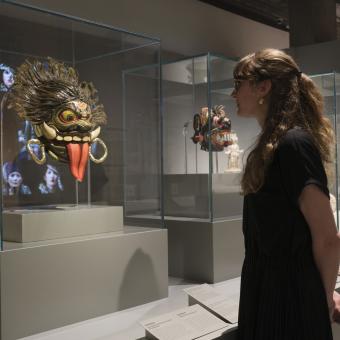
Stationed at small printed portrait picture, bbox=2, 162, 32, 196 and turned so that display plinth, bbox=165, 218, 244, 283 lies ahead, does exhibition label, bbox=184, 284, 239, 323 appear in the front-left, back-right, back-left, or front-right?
front-right

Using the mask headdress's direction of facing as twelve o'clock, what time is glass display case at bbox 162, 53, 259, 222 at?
The glass display case is roughly at 9 o'clock from the mask headdress.

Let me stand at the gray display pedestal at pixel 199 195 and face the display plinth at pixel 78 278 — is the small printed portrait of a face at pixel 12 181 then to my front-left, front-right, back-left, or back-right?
front-right

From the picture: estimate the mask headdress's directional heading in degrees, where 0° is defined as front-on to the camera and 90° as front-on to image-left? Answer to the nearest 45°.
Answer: approximately 315°

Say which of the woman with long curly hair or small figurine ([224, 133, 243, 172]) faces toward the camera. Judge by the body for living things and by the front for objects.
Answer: the small figurine

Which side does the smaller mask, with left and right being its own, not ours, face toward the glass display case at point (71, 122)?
right

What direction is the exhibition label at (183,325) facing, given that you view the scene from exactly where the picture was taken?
facing the viewer and to the right of the viewer

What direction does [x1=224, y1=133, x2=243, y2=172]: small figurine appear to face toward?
toward the camera

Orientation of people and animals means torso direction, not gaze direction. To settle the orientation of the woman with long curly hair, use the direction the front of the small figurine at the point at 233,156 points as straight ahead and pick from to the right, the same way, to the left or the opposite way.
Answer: to the right

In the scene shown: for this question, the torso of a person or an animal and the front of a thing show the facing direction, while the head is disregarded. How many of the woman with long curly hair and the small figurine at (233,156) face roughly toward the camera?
1

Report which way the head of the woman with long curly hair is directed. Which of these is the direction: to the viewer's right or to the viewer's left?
to the viewer's left

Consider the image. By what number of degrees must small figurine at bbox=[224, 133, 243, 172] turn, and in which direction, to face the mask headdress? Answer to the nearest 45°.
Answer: approximately 45° to its right

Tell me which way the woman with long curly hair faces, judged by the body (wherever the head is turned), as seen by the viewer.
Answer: to the viewer's left
